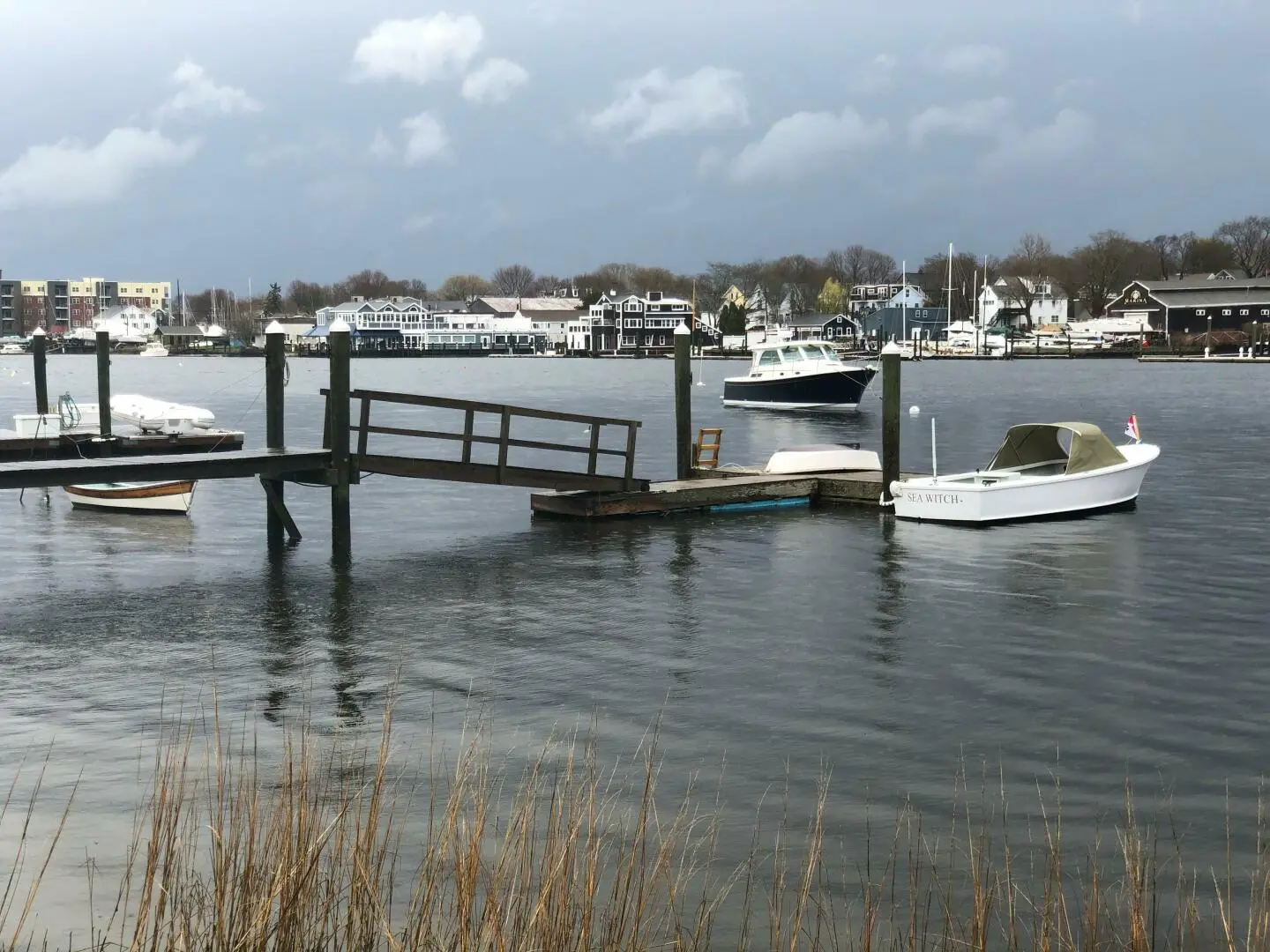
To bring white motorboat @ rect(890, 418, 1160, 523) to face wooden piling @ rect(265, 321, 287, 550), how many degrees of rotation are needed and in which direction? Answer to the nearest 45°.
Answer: approximately 180°

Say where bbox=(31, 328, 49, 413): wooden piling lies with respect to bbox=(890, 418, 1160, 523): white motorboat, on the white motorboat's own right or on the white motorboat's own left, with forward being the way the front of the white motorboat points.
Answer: on the white motorboat's own left

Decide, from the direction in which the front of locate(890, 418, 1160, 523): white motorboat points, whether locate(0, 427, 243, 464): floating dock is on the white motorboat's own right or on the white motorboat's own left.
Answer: on the white motorboat's own left

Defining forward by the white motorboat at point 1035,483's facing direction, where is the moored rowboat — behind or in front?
behind

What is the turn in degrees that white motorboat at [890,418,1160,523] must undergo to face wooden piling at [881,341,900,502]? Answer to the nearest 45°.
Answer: approximately 135° to its left

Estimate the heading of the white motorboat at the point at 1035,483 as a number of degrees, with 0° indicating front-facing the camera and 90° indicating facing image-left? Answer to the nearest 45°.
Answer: approximately 225°

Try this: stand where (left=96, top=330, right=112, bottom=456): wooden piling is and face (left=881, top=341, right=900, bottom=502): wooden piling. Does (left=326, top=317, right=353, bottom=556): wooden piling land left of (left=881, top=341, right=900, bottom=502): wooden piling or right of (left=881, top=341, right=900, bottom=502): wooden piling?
right

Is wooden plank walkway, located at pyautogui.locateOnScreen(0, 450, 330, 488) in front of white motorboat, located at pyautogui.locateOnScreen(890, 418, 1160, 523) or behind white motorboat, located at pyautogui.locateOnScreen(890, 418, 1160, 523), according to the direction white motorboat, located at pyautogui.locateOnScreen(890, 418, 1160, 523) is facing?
behind

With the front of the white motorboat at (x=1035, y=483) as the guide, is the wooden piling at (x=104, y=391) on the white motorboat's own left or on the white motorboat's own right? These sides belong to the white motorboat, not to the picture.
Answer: on the white motorboat's own left
